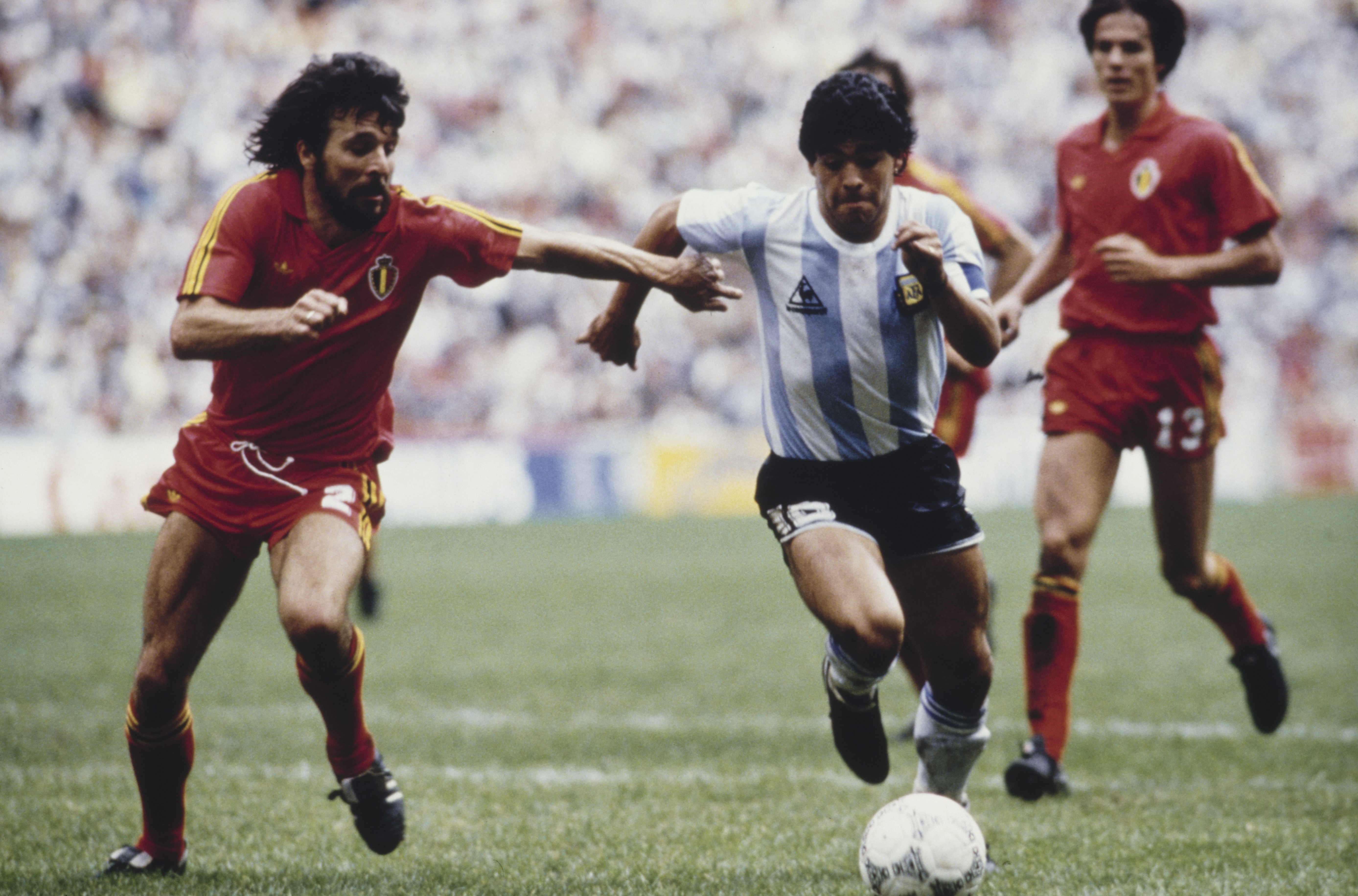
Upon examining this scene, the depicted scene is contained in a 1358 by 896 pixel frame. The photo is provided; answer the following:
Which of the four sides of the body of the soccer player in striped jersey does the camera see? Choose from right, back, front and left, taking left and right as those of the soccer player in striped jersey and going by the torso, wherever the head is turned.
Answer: front

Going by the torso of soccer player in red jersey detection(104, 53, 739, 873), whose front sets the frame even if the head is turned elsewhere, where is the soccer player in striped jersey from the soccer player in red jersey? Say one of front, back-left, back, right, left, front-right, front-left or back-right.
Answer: left

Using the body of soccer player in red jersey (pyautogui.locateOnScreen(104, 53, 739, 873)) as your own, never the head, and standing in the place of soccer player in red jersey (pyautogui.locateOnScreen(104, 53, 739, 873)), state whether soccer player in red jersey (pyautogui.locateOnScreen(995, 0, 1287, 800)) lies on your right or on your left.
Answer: on your left

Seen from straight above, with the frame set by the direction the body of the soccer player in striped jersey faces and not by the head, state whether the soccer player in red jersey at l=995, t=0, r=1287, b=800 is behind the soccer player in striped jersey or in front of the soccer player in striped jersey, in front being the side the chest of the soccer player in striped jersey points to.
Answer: behind

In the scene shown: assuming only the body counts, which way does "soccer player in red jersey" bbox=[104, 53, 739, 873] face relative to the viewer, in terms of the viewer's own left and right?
facing the viewer

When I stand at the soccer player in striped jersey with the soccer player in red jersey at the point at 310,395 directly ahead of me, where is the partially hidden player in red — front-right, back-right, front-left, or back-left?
back-right

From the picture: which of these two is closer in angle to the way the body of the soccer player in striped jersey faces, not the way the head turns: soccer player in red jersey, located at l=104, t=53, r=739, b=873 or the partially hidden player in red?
the soccer player in red jersey

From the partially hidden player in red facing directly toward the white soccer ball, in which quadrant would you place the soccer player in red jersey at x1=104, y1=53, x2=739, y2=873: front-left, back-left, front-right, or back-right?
front-right
